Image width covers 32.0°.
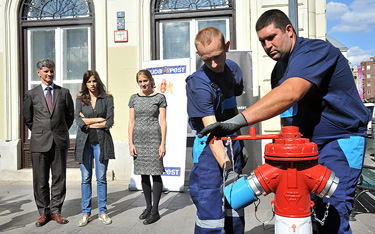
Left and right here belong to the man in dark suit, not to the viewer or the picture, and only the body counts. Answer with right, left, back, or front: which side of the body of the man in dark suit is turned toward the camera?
front

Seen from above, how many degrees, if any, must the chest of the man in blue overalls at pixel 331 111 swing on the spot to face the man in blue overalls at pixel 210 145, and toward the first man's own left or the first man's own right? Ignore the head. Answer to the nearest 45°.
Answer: approximately 45° to the first man's own right

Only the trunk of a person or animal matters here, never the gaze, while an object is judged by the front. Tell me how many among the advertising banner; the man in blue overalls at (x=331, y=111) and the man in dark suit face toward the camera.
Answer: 2

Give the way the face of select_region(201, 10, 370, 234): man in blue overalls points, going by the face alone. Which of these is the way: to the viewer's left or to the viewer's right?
to the viewer's left

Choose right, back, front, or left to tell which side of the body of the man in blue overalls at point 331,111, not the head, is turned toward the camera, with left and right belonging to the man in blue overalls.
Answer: left

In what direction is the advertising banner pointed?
toward the camera

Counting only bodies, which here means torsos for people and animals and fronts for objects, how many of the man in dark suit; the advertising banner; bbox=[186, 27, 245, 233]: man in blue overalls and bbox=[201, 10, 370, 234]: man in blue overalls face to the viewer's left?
1

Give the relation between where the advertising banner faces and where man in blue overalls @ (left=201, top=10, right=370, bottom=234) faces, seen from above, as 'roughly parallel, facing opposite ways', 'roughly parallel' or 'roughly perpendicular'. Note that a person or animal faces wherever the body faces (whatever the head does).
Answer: roughly perpendicular
